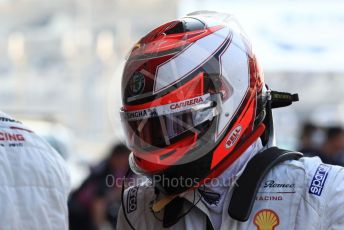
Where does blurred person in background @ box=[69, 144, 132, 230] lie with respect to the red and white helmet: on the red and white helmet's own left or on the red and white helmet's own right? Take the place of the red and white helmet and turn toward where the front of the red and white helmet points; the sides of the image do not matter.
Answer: on the red and white helmet's own right

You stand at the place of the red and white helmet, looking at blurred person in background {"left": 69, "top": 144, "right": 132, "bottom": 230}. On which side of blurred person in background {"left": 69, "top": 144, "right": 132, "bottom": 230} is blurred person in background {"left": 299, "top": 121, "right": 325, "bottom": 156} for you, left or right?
right

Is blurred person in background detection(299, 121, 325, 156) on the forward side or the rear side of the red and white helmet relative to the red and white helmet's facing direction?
on the rear side

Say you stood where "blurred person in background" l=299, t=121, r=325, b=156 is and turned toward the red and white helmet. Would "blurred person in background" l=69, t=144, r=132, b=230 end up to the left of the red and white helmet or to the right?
right

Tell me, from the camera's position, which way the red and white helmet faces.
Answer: facing the viewer and to the left of the viewer
